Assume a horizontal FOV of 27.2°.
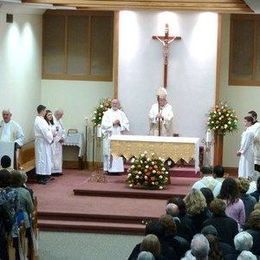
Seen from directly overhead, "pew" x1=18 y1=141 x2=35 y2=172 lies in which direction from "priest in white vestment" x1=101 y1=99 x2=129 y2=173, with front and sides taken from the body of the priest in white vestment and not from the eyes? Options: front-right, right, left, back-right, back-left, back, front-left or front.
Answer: right

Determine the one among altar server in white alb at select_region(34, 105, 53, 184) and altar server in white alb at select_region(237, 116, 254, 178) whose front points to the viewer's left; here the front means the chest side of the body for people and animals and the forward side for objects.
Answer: altar server in white alb at select_region(237, 116, 254, 178)

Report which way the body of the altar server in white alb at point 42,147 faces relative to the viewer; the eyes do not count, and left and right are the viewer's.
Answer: facing to the right of the viewer

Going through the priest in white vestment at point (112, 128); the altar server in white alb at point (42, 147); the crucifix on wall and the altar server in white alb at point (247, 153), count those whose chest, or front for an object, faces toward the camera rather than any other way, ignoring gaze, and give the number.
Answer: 2

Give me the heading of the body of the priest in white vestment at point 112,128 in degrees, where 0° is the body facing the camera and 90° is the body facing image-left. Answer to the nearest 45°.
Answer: approximately 0°

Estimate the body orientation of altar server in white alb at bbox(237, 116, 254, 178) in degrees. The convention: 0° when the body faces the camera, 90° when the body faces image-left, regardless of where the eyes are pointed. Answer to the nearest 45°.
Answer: approximately 90°
